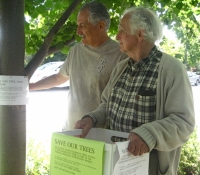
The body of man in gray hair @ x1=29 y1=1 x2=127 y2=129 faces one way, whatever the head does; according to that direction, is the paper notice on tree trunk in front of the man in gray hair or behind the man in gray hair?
in front

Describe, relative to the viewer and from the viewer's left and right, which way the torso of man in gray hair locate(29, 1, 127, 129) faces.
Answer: facing the viewer and to the left of the viewer

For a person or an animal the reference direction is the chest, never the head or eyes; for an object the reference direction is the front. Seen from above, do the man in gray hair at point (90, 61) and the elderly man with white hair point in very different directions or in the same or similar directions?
same or similar directions

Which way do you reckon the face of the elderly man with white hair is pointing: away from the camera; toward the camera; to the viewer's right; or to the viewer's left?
to the viewer's left

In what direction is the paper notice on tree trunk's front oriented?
toward the camera

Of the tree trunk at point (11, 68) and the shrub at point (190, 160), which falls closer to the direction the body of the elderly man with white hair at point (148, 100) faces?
the tree trunk

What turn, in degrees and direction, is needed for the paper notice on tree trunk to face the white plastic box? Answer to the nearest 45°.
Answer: approximately 45° to its left

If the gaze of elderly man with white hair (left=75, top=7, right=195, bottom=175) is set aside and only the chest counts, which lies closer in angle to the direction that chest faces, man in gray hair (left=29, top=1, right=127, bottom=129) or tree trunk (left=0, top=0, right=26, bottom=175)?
the tree trunk

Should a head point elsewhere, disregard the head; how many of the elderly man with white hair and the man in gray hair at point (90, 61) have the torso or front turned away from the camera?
0

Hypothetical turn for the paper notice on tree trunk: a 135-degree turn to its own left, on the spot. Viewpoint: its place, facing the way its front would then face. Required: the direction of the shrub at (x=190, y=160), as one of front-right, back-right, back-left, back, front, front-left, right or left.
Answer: front
